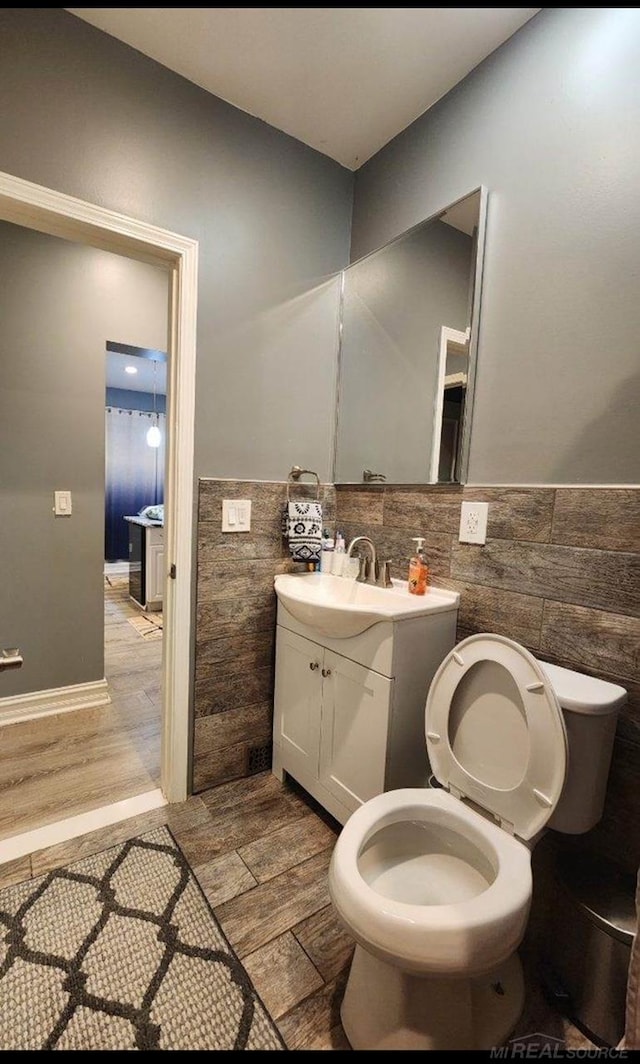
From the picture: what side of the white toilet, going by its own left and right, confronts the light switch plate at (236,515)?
right

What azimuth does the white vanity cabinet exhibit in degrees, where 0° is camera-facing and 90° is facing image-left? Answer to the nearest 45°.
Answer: approximately 45°

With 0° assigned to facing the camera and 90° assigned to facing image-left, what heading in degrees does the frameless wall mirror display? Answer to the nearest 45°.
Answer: approximately 45°

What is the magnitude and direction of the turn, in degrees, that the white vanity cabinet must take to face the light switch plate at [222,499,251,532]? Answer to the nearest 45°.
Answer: approximately 90° to its right
